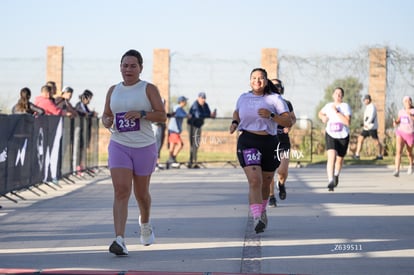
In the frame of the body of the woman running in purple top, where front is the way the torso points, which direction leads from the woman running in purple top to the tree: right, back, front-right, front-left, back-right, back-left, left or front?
back

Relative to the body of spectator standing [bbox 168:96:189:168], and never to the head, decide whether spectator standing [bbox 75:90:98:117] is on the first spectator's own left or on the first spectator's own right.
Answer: on the first spectator's own right

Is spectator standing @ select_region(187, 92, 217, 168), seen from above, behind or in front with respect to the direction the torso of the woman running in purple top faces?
behind

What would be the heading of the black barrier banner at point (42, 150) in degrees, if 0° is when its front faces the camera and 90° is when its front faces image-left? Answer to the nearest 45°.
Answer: approximately 315°

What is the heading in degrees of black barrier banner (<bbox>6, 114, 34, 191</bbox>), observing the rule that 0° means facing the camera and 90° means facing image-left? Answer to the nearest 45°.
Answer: approximately 315°

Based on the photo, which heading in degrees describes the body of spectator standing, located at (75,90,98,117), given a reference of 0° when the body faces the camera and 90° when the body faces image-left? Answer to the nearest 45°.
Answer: approximately 315°

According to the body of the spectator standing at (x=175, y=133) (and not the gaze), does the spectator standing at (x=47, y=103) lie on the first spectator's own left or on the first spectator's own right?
on the first spectator's own right

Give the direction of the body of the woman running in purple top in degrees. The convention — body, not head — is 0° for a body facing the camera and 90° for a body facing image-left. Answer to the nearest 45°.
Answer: approximately 0°
